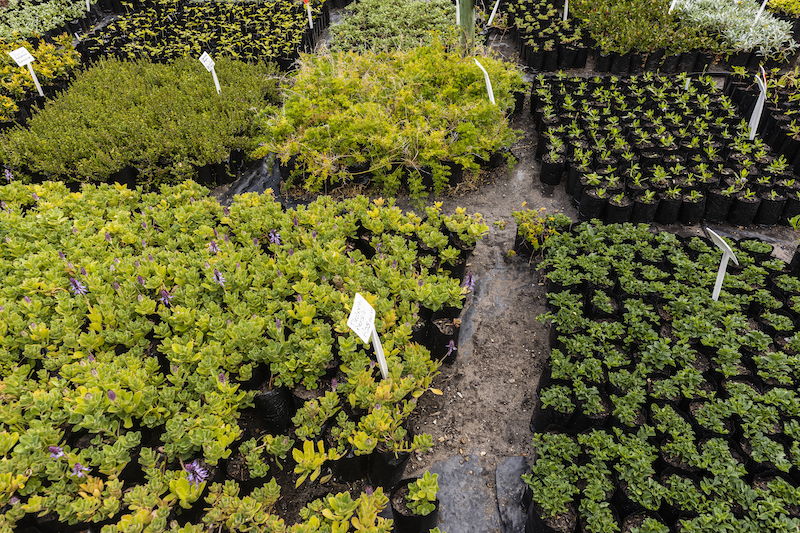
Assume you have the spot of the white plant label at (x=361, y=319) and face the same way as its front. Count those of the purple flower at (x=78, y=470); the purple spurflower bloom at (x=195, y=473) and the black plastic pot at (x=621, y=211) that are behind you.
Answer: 1

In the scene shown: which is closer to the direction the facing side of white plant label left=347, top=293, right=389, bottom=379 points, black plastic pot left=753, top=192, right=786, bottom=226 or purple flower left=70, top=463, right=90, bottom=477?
the purple flower

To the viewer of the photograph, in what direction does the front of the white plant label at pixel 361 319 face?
facing the viewer and to the left of the viewer

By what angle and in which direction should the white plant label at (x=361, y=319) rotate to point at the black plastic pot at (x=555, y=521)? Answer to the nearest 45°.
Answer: approximately 90° to its left

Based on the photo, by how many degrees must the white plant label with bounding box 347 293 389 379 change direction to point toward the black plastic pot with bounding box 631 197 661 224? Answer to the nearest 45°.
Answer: approximately 180°

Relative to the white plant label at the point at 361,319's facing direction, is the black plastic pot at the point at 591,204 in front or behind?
behind

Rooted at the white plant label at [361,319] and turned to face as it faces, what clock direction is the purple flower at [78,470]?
The purple flower is roughly at 1 o'clock from the white plant label.

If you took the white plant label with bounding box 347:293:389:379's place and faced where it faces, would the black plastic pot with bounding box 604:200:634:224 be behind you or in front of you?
behind

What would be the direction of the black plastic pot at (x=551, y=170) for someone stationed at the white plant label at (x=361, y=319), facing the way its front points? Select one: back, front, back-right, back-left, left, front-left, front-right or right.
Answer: back

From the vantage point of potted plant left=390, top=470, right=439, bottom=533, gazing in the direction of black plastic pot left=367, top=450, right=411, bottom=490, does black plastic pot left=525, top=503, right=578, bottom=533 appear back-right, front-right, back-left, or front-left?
back-right
